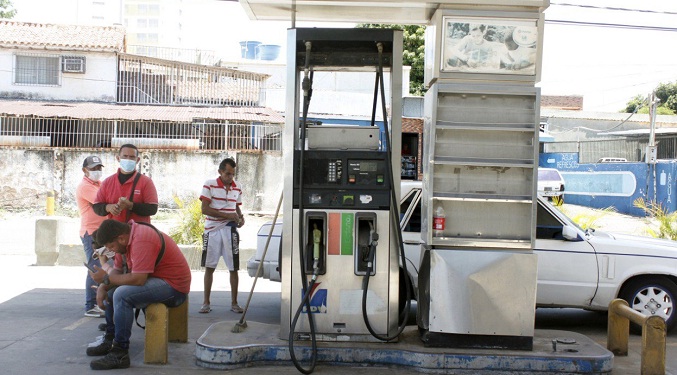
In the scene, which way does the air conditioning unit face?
toward the camera

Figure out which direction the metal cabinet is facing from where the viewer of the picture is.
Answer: facing the viewer

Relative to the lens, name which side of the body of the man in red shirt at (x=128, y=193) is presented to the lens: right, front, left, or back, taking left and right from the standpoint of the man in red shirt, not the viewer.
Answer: front

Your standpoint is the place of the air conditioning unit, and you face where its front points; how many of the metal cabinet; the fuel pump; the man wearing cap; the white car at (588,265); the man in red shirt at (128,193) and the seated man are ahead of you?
6

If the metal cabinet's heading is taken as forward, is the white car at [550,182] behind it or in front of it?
behind

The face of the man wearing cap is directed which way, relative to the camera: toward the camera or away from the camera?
toward the camera

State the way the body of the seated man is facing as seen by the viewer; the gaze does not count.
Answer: to the viewer's left

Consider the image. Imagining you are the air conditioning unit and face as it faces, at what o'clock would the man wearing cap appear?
The man wearing cap is roughly at 12 o'clock from the air conditioning unit.

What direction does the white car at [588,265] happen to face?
to the viewer's right

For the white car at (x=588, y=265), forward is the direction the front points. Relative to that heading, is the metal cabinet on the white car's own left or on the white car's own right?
on the white car's own right

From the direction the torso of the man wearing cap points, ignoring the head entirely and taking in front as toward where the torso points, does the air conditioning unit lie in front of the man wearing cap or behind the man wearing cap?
behind
